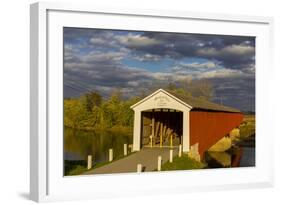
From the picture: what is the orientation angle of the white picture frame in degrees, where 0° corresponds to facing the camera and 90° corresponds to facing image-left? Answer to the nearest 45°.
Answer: approximately 315°
